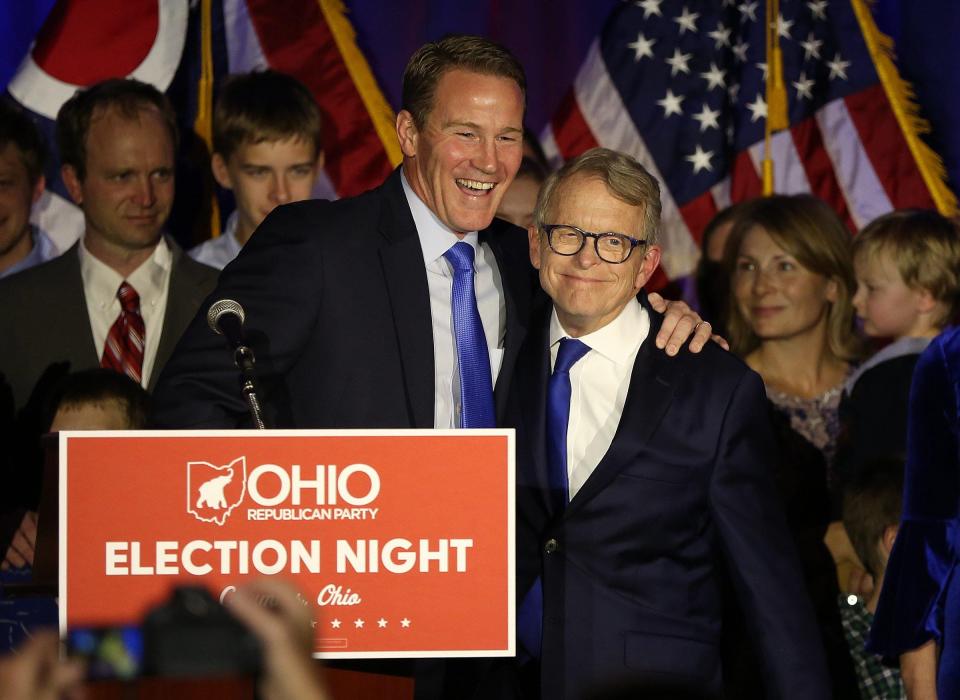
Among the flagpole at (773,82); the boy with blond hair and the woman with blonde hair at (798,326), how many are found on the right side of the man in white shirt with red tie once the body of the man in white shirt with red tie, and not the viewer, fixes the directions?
0

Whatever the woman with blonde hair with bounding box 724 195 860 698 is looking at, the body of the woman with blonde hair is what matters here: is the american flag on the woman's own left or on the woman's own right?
on the woman's own right

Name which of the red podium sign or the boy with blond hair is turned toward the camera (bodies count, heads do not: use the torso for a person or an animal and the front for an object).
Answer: the red podium sign

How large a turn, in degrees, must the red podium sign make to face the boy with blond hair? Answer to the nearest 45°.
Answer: approximately 135° to its left

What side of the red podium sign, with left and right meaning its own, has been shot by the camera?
front

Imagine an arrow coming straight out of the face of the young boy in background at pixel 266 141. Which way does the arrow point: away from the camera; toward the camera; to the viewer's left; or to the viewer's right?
toward the camera

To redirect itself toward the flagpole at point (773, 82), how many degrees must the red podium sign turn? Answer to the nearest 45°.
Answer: approximately 135° to its left

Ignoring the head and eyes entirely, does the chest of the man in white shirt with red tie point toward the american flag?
no

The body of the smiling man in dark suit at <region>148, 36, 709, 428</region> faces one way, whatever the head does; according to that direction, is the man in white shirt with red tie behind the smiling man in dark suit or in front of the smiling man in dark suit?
behind

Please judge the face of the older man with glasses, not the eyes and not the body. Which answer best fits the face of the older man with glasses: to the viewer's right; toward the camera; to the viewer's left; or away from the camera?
toward the camera

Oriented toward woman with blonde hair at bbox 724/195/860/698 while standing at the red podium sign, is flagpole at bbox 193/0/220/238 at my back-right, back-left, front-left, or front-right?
front-left

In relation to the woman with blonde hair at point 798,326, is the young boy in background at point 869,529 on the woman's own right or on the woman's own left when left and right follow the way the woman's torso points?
on the woman's own left

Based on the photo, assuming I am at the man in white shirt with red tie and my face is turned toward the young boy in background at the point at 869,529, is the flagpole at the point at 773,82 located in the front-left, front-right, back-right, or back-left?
front-left

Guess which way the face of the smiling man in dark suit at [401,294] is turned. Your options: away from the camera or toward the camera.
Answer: toward the camera

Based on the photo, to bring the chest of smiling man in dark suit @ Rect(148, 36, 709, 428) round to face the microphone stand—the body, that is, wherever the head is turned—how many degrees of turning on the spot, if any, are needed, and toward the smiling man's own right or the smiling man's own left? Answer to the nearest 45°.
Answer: approximately 45° to the smiling man's own right

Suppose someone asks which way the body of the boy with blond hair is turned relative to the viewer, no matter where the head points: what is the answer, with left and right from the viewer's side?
facing to the left of the viewer

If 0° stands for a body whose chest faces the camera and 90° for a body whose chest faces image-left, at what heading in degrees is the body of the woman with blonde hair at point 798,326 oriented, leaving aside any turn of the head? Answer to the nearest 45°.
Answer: approximately 45°
